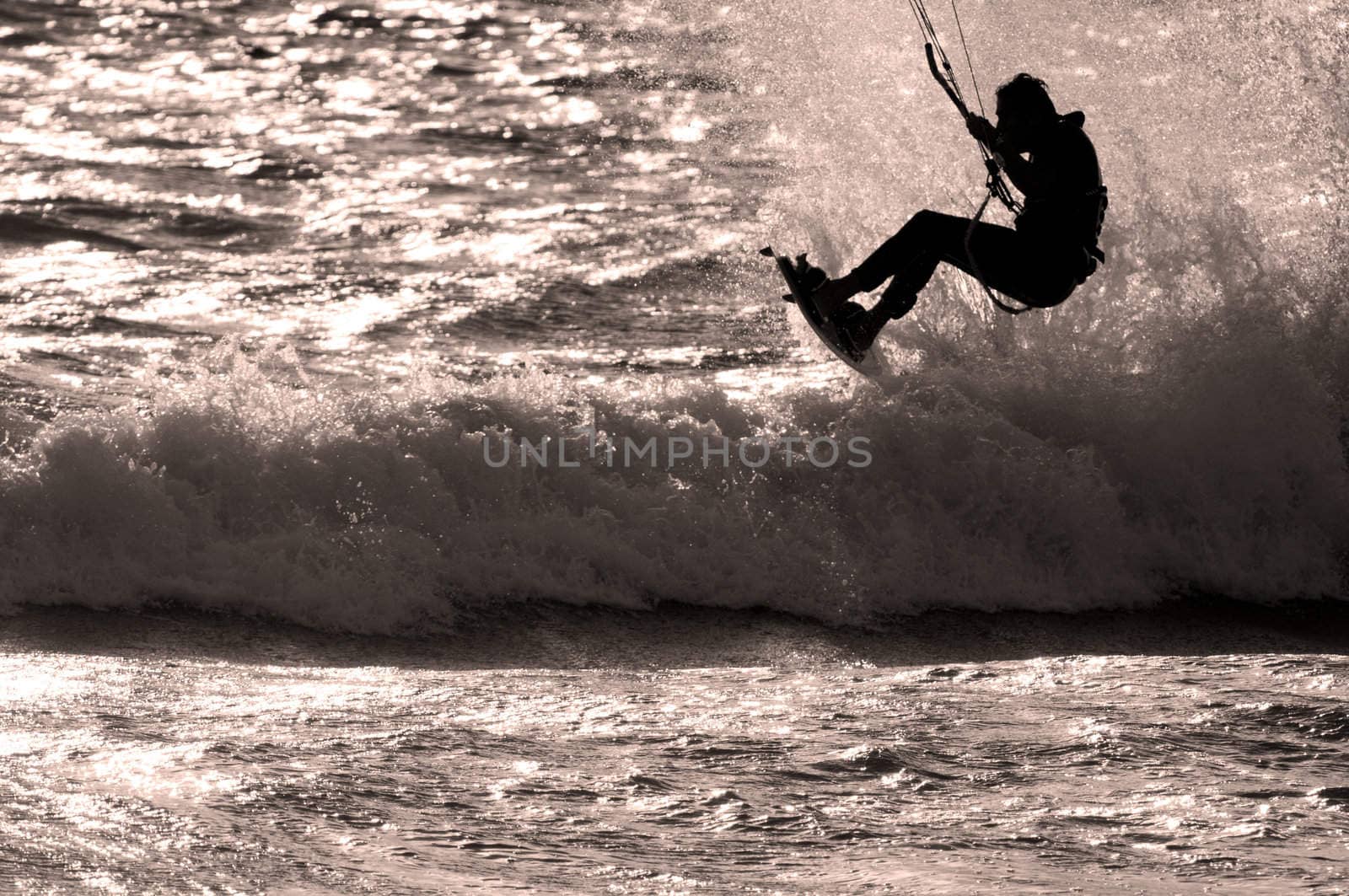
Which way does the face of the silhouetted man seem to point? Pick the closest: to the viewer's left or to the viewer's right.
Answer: to the viewer's left

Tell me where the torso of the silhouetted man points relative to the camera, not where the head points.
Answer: to the viewer's left
